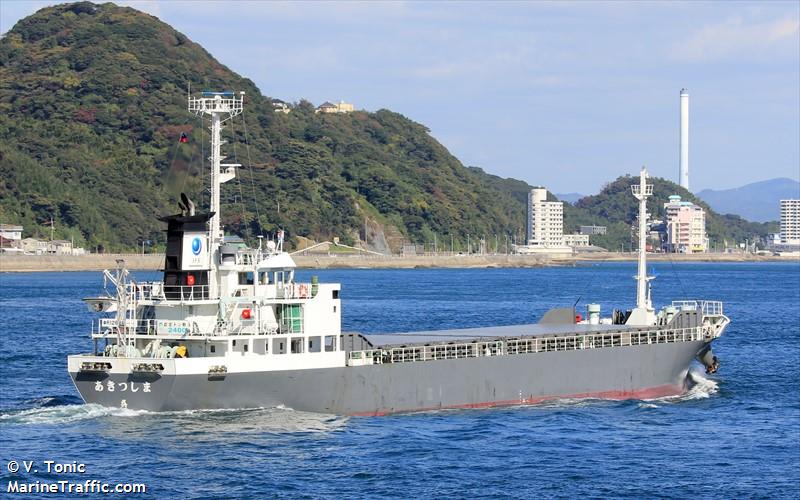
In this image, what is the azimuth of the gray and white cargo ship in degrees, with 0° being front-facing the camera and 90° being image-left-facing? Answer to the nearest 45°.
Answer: approximately 225°
